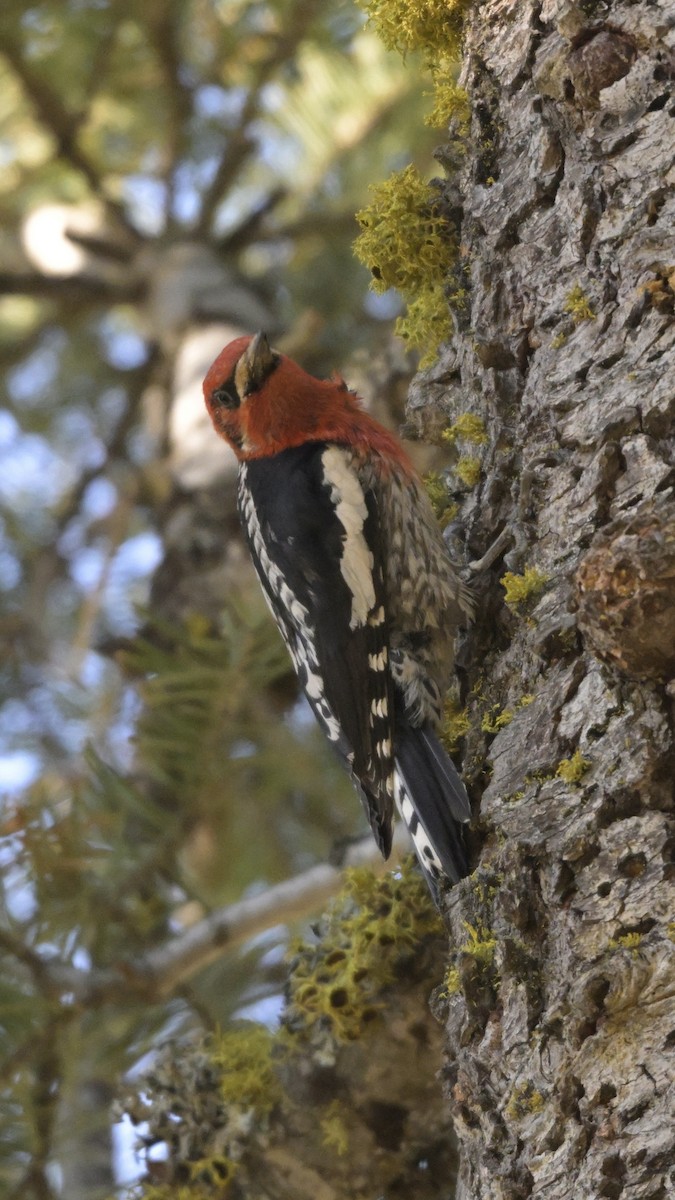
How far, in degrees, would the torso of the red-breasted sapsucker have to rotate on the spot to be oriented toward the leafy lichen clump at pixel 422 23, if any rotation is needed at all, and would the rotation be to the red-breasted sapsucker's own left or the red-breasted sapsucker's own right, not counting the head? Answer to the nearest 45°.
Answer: approximately 45° to the red-breasted sapsucker's own right

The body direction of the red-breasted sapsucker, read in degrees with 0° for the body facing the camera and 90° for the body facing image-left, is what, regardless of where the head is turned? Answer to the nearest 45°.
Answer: approximately 270°

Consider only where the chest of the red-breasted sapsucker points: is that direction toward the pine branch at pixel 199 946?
no

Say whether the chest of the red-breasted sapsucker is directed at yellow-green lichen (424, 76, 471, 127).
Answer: yes

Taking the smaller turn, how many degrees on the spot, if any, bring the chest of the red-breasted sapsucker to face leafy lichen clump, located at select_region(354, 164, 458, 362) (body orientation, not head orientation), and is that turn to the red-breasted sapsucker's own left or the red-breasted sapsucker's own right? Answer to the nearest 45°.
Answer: approximately 45° to the red-breasted sapsucker's own right

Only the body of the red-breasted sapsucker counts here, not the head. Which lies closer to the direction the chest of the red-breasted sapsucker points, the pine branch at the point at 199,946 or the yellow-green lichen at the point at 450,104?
the yellow-green lichen
